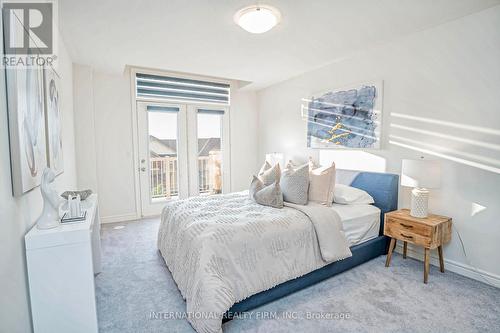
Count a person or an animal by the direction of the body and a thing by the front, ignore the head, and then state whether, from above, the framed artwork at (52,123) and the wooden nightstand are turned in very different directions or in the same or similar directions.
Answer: very different directions

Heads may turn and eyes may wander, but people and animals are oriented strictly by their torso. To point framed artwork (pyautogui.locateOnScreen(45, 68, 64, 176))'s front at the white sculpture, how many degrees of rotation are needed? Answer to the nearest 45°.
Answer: approximately 90° to its right

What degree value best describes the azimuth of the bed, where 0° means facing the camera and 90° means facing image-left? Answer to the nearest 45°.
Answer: approximately 45°

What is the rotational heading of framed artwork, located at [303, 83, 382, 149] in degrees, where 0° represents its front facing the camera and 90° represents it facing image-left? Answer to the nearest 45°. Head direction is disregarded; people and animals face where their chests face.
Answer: approximately 45°

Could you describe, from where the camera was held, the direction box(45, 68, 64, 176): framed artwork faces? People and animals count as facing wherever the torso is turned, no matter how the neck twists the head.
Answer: facing to the right of the viewer

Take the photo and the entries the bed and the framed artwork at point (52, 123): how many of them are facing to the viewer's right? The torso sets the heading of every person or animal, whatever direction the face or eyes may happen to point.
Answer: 1
